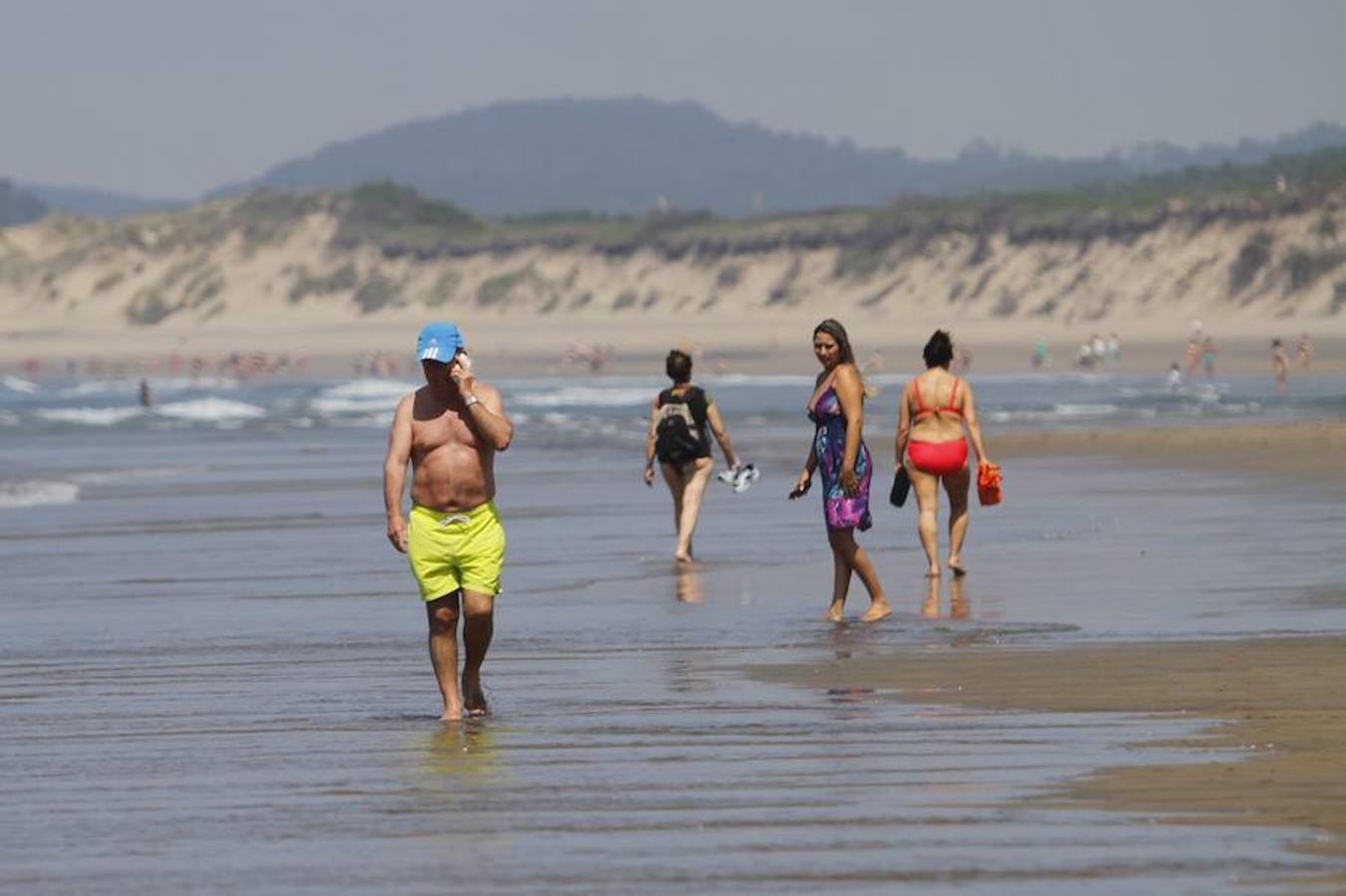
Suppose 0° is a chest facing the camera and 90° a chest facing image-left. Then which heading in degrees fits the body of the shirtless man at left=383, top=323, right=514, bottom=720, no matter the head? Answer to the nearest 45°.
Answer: approximately 0°

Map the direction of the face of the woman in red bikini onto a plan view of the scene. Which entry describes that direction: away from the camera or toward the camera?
away from the camera

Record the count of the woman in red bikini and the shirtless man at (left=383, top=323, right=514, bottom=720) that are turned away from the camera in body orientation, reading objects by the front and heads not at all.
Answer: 1

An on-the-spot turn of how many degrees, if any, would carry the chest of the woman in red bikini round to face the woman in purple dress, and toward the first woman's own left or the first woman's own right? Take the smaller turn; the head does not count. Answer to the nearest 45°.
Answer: approximately 180°

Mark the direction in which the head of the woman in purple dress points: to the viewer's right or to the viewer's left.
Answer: to the viewer's left

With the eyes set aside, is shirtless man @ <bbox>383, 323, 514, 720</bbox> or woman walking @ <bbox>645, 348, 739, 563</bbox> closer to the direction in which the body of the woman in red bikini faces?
the woman walking

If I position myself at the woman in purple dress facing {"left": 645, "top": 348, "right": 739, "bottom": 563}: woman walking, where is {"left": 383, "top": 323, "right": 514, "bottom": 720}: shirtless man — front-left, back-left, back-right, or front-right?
back-left

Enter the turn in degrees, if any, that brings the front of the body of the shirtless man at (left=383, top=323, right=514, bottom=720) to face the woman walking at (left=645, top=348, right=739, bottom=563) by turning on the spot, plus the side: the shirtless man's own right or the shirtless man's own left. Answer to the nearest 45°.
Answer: approximately 180°

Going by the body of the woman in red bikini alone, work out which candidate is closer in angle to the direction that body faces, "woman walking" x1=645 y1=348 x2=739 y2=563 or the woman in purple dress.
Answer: the woman walking

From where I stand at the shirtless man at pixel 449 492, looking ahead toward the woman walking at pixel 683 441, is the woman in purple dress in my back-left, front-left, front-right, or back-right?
front-right

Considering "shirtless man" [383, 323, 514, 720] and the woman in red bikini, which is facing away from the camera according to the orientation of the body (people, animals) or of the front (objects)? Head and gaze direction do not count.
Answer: the woman in red bikini

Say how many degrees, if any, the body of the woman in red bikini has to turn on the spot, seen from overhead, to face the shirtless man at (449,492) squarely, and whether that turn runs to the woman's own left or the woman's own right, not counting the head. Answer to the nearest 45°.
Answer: approximately 180°

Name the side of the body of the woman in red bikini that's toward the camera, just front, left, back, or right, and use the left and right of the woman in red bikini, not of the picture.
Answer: back

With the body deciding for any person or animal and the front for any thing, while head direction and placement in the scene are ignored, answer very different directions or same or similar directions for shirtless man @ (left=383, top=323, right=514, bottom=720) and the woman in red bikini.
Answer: very different directions

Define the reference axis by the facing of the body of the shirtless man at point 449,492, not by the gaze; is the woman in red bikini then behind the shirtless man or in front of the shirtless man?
behind

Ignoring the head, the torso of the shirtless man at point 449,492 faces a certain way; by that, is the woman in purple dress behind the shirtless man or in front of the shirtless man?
behind
